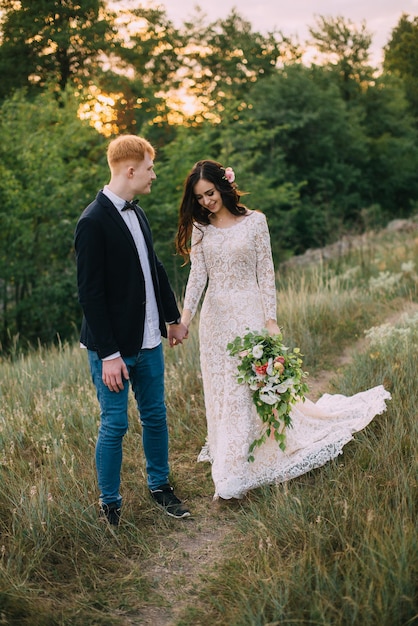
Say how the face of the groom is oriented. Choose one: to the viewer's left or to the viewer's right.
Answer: to the viewer's right

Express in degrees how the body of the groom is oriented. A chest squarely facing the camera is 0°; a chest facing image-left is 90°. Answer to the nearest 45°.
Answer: approximately 315°

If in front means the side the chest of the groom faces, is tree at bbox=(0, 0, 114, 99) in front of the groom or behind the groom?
behind
